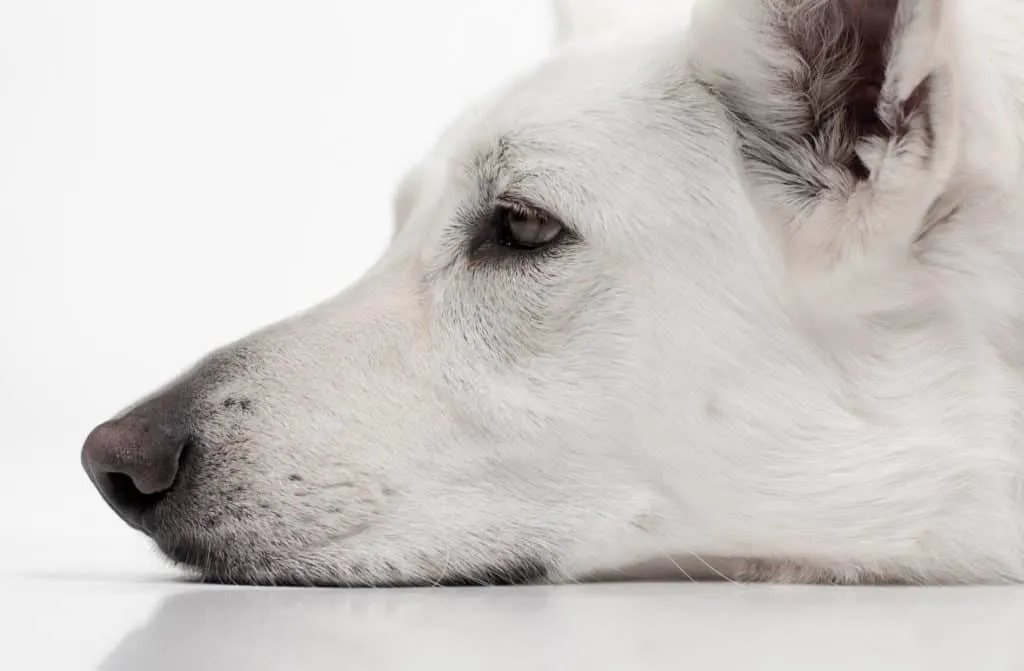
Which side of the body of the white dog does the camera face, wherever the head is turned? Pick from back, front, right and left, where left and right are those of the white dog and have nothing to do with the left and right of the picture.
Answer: left
